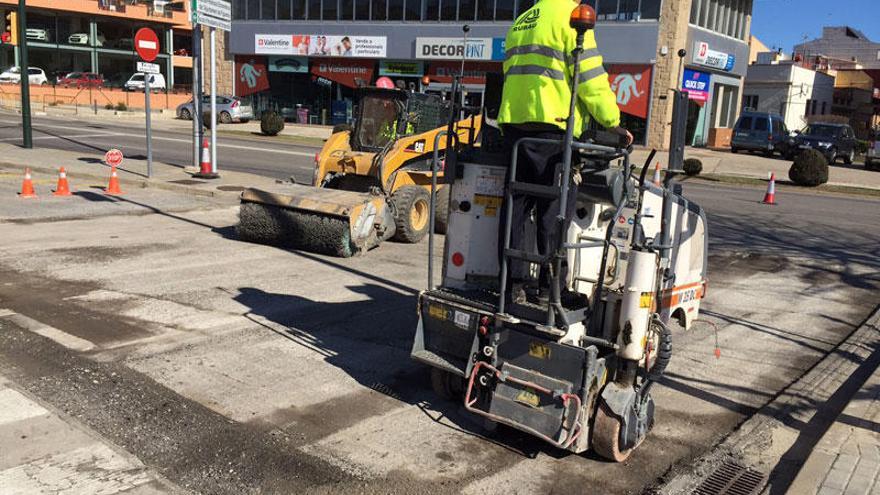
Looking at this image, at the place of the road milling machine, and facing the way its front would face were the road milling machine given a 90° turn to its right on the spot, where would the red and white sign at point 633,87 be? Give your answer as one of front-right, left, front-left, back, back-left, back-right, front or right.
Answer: back-left

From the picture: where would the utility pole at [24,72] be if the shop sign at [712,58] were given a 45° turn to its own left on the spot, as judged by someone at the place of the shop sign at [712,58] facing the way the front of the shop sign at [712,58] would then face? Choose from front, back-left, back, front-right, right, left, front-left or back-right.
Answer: back-right

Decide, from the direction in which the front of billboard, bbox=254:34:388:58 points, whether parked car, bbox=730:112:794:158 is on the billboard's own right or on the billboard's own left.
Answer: on the billboard's own left

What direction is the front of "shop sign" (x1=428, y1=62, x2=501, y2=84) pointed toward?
toward the camera

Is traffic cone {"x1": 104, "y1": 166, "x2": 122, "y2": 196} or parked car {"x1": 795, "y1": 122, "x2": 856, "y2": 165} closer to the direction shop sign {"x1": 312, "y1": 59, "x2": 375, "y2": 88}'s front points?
the traffic cone

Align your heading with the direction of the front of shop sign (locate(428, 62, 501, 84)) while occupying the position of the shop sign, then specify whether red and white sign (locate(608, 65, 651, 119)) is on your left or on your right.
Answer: on your left

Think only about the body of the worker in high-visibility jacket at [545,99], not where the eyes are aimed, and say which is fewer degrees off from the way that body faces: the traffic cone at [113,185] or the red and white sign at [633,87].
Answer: the red and white sign

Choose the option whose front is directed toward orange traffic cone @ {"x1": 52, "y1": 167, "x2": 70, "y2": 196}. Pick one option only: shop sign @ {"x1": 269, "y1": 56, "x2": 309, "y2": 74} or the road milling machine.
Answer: the shop sign

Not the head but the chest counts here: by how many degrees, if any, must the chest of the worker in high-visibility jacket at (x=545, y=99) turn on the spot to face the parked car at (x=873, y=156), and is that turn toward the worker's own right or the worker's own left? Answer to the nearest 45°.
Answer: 0° — they already face it

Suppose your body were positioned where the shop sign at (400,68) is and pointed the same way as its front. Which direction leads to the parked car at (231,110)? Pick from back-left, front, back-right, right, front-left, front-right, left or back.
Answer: right

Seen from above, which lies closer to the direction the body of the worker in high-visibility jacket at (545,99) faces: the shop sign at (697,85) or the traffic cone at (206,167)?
the shop sign

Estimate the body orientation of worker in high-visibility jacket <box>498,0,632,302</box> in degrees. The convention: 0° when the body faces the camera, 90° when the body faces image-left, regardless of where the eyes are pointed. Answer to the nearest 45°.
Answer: approximately 225°

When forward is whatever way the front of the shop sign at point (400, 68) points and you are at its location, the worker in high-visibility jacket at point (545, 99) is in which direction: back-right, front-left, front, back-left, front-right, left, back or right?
front

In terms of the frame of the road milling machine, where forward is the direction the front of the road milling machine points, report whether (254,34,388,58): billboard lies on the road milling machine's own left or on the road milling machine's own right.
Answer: on the road milling machine's own left

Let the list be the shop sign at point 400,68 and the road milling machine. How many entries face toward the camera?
1
